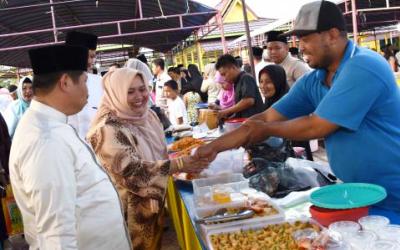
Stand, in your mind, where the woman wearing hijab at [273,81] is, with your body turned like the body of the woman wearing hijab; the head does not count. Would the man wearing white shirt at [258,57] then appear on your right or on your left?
on your right

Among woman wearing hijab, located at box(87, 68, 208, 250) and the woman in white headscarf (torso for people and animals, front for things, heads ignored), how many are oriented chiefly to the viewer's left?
0

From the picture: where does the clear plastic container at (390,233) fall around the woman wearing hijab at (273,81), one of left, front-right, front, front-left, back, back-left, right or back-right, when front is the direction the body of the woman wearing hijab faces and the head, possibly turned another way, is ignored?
front-left

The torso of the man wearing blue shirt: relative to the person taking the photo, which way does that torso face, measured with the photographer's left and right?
facing to the left of the viewer

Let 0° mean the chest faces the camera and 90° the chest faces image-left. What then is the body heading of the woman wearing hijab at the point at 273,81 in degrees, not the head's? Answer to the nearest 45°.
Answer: approximately 45°

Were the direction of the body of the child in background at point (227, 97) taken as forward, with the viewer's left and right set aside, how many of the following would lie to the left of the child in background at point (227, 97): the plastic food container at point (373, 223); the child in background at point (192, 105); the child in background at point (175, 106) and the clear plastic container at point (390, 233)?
2

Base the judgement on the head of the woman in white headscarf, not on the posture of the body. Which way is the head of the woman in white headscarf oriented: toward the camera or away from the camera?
toward the camera

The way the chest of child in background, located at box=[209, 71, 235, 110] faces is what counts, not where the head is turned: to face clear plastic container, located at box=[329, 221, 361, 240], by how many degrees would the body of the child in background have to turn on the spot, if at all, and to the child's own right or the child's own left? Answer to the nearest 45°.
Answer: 0° — they already face it
